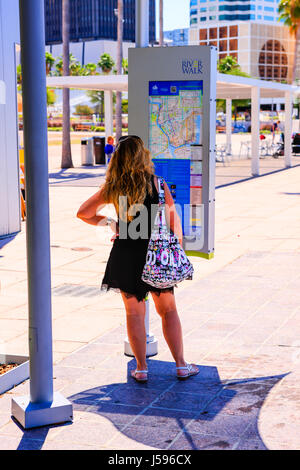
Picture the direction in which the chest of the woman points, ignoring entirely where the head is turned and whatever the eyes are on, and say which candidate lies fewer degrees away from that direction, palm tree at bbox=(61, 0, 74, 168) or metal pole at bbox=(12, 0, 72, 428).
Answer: the palm tree

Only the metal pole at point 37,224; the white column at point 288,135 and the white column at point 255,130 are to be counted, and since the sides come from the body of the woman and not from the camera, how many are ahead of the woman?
2

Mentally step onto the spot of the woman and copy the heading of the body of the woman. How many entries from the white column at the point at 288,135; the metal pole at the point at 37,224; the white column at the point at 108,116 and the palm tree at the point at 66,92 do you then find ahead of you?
3

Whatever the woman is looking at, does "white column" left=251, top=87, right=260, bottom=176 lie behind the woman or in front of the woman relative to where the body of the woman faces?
in front

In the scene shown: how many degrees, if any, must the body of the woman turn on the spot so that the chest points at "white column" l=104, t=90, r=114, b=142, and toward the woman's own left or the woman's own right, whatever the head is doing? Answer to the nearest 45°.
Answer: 0° — they already face it

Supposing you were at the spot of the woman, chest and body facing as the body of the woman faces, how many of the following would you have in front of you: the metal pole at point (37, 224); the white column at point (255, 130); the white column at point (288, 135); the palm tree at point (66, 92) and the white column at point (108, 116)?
4

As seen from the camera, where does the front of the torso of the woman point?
away from the camera

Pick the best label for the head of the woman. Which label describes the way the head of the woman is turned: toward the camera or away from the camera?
away from the camera

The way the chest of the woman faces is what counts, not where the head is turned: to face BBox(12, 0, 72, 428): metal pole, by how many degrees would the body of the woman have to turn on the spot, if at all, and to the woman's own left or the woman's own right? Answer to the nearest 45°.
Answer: approximately 135° to the woman's own left

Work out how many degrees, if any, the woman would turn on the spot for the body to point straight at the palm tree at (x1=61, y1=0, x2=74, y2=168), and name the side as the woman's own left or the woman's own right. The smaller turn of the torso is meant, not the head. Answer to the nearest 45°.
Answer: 0° — they already face it
